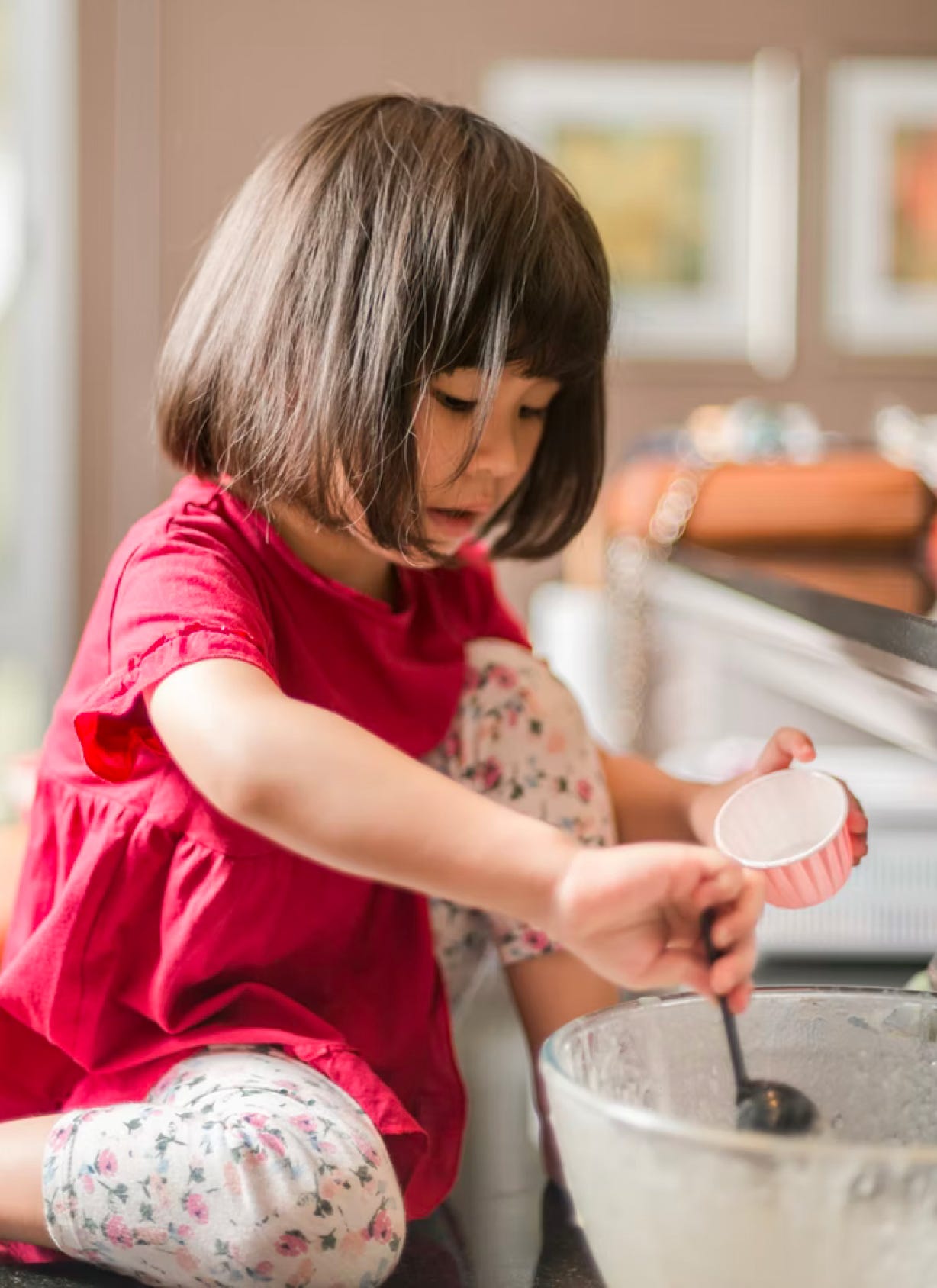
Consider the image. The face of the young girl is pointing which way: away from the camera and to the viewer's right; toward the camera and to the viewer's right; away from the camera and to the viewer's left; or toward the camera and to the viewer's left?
toward the camera and to the viewer's right

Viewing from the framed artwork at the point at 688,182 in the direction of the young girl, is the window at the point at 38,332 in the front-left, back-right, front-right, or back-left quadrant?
front-right

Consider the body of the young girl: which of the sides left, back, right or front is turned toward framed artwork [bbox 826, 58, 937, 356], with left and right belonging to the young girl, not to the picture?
left

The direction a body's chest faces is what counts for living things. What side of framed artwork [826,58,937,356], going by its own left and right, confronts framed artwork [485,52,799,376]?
right

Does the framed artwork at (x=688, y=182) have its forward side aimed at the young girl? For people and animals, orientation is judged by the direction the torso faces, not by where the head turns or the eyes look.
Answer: yes

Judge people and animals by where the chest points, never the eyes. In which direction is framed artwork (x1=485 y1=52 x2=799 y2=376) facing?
toward the camera

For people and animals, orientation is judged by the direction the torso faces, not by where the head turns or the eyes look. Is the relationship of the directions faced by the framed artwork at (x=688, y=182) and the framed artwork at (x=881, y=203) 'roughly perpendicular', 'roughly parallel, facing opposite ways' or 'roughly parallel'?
roughly parallel

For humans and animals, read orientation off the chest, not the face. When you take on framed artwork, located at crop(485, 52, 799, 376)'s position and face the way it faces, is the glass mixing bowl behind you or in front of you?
in front

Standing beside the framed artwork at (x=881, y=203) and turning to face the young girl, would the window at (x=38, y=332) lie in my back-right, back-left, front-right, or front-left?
front-right

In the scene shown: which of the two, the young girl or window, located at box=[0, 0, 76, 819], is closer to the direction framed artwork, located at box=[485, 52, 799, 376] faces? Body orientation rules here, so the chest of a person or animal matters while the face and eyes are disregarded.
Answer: the young girl

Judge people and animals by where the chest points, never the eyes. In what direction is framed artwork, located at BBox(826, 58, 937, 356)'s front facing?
toward the camera

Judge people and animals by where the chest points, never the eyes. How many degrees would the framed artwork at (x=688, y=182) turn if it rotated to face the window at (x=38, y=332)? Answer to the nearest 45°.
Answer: approximately 90° to its right
